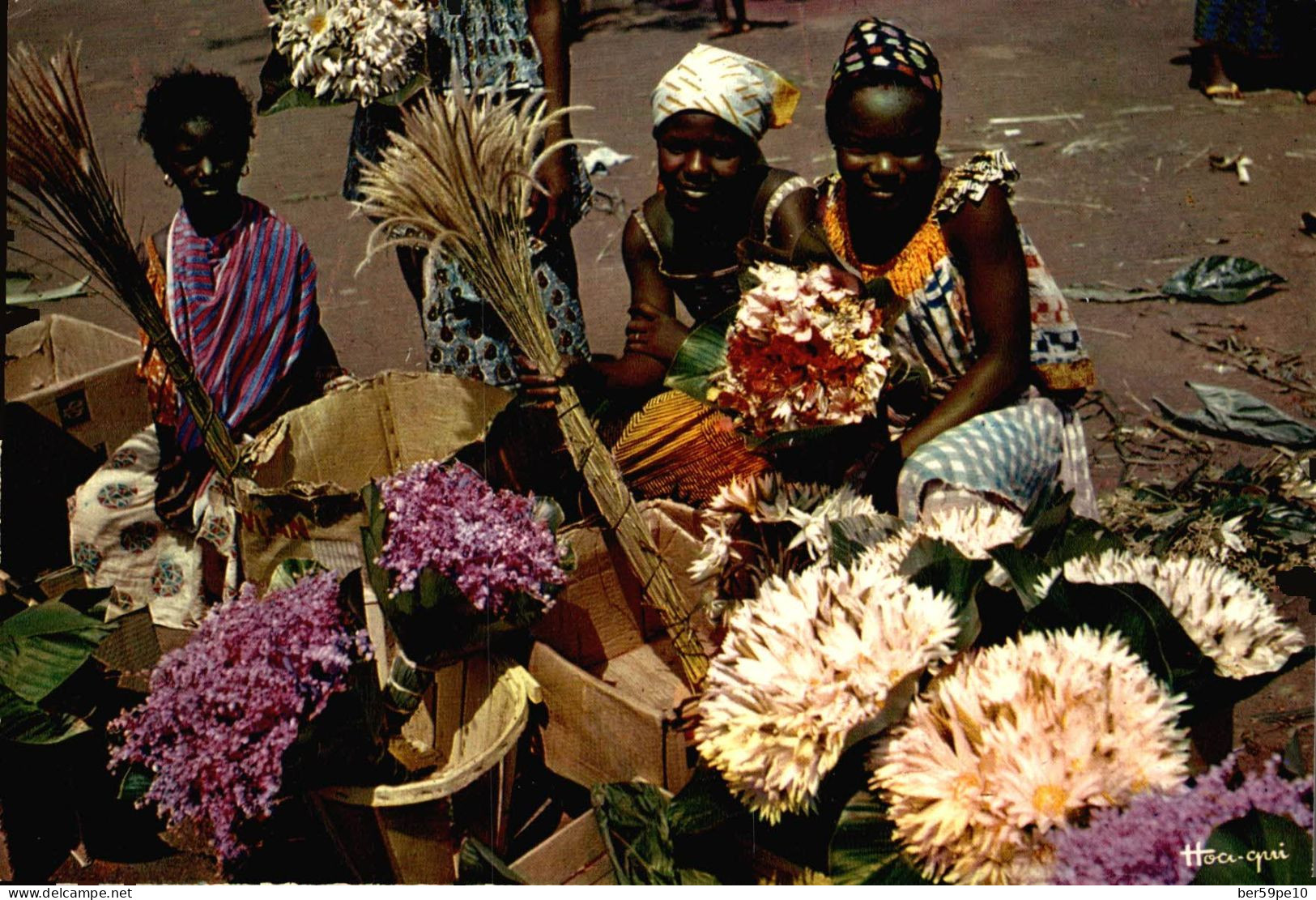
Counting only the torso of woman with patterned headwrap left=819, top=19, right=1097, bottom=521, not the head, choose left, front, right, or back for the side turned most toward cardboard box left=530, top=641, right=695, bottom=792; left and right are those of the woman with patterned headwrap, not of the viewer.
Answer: front

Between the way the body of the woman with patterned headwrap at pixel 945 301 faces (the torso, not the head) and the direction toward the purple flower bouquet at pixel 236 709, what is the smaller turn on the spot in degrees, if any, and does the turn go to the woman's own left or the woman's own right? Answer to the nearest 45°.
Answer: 0° — they already face it

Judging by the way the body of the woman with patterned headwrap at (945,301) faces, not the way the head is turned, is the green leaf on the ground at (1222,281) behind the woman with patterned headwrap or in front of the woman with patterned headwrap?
behind

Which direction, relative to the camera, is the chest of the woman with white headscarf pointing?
toward the camera

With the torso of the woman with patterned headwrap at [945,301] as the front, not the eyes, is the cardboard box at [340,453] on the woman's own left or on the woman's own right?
on the woman's own right

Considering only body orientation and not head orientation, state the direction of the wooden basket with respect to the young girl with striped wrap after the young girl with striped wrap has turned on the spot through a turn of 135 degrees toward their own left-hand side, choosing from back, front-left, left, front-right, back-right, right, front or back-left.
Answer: back-right

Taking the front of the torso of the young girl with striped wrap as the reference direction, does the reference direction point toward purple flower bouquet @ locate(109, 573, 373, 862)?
yes

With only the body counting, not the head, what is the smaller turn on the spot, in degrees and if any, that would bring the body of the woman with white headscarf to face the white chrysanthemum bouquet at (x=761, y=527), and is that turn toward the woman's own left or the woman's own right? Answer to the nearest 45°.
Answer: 0° — they already face it

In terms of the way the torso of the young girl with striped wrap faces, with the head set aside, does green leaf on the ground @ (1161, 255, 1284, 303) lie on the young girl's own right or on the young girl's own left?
on the young girl's own left

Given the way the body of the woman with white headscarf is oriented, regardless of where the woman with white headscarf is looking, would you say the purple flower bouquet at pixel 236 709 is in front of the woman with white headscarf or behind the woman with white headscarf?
in front

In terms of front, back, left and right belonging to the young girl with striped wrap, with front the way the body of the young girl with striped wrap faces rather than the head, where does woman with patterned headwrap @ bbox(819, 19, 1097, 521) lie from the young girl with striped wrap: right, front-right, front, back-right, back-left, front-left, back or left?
front-left

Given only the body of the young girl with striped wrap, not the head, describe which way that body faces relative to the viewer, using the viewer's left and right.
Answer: facing the viewer

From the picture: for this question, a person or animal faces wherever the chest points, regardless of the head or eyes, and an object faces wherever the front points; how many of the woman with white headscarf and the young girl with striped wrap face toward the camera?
2
